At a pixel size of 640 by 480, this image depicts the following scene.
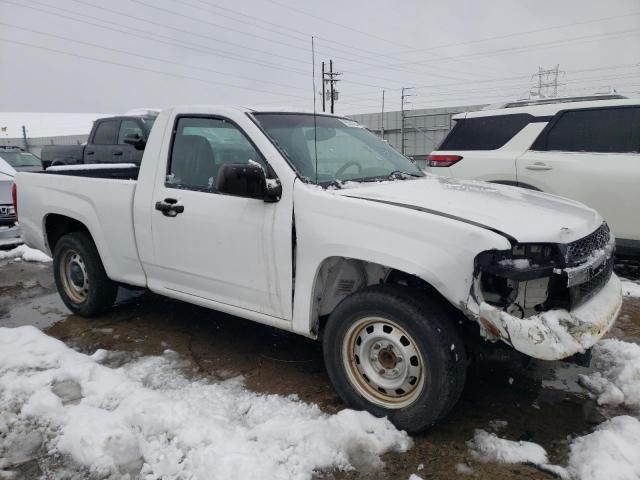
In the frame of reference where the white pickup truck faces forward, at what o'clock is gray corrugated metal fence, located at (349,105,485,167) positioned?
The gray corrugated metal fence is roughly at 8 o'clock from the white pickup truck.

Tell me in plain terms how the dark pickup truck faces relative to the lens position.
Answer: facing to the right of the viewer

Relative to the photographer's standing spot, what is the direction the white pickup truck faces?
facing the viewer and to the right of the viewer

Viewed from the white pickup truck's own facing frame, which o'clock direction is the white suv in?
The white suv is roughly at 9 o'clock from the white pickup truck.

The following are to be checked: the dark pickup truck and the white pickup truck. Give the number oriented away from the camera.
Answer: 0

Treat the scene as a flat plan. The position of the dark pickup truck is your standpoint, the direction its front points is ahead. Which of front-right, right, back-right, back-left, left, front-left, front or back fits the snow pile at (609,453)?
right

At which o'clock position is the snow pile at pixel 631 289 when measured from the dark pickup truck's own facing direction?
The snow pile is roughly at 2 o'clock from the dark pickup truck.

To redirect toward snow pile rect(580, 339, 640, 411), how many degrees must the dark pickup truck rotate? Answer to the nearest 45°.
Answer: approximately 90° to its right

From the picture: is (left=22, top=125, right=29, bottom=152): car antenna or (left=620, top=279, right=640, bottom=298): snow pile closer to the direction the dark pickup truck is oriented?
the snow pile
